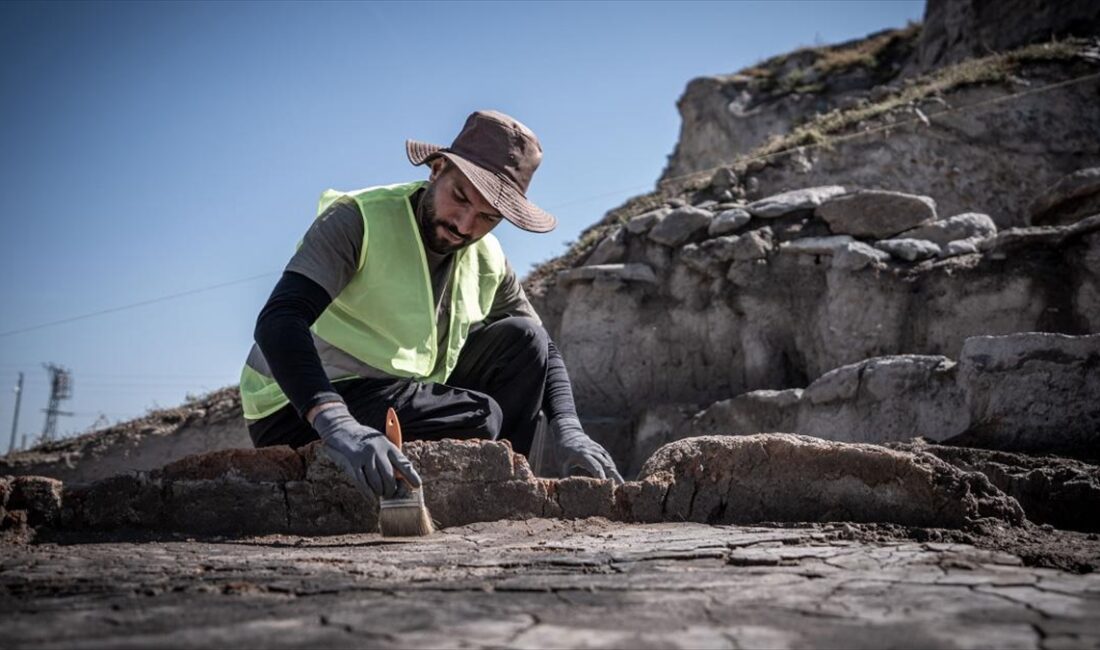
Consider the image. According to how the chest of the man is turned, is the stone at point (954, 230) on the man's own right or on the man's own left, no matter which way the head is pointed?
on the man's own left

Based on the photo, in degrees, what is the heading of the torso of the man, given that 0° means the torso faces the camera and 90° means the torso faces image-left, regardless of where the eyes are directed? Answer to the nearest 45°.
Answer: approximately 315°

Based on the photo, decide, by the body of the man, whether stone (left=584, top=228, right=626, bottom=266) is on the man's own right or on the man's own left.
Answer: on the man's own left

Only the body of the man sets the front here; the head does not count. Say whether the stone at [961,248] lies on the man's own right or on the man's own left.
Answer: on the man's own left

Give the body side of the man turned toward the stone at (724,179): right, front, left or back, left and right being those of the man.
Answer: left

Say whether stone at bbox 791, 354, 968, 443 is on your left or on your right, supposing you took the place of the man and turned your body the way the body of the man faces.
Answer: on your left

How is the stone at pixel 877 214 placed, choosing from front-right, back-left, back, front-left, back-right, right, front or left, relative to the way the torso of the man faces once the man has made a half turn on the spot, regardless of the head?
right

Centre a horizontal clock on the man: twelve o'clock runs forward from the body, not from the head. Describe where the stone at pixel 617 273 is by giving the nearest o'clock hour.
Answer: The stone is roughly at 8 o'clock from the man.

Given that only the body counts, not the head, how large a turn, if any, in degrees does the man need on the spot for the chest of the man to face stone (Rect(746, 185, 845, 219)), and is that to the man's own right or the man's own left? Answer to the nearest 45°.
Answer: approximately 90° to the man's own left

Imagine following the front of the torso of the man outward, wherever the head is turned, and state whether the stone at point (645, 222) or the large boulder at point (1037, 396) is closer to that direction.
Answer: the large boulder

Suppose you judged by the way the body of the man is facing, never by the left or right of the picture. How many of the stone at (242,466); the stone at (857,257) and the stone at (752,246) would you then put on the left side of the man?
2

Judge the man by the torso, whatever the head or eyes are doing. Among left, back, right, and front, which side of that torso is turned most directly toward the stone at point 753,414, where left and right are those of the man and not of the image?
left

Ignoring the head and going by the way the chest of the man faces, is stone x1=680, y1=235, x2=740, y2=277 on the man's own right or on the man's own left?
on the man's own left
